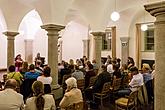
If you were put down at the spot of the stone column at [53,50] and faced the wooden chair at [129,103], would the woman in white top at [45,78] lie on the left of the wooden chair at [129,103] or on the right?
right

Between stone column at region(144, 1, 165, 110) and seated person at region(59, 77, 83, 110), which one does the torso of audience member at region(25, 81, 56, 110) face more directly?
the seated person

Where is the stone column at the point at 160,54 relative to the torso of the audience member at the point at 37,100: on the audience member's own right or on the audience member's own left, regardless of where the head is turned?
on the audience member's own right

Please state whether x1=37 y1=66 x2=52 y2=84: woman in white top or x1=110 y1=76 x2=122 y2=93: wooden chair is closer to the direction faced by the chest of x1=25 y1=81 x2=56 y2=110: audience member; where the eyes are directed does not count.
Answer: the woman in white top

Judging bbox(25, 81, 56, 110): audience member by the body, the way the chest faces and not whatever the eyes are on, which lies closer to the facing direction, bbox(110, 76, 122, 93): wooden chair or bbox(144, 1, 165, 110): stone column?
the wooden chair

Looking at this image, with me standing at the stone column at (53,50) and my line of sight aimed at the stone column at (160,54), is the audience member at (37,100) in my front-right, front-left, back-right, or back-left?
front-right

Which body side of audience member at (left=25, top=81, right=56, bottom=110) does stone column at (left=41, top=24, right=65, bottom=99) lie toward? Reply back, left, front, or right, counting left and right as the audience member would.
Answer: front

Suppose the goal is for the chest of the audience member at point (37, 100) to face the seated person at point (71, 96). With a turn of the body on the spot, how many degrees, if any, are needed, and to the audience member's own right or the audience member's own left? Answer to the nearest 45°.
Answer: approximately 45° to the audience member's own right

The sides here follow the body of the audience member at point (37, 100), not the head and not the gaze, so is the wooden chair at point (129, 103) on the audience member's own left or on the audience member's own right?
on the audience member's own right

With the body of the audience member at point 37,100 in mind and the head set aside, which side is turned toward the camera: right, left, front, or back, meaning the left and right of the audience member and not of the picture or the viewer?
back

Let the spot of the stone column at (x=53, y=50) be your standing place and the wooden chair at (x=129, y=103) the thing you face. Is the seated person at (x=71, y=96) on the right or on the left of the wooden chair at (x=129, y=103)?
right

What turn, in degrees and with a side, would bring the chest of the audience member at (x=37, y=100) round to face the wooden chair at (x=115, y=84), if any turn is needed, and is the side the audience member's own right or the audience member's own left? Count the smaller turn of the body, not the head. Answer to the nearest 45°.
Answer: approximately 45° to the audience member's own right

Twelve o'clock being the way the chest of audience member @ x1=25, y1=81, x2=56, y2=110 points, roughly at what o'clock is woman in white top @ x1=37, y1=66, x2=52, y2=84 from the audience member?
The woman in white top is roughly at 12 o'clock from the audience member.

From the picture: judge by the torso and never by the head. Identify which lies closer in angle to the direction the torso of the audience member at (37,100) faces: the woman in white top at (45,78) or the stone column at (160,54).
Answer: the woman in white top
